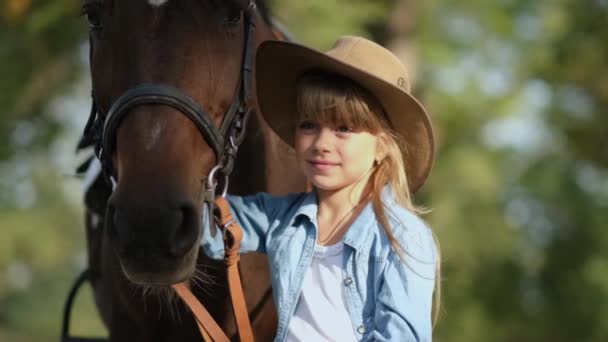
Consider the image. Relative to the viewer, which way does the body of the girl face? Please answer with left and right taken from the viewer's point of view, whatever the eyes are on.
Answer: facing the viewer and to the left of the viewer

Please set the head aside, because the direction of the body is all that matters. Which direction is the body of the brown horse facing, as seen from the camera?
toward the camera

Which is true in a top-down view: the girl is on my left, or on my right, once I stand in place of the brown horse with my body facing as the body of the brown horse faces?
on my left

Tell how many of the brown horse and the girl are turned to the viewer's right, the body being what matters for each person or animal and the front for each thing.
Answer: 0
